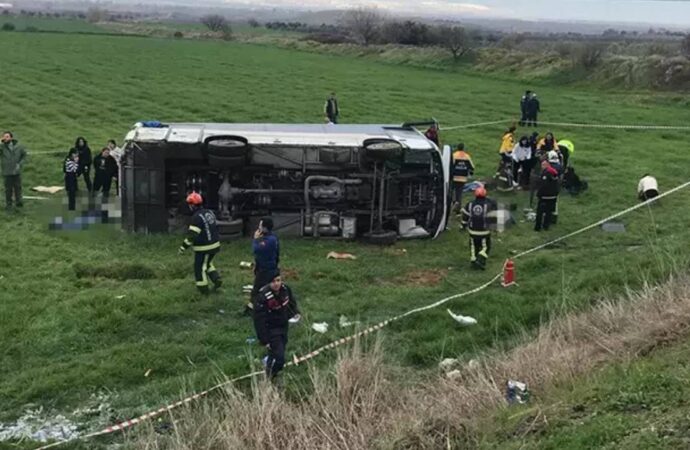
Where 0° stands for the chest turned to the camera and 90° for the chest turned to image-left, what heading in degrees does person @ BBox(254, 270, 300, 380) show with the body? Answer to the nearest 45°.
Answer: approximately 0°

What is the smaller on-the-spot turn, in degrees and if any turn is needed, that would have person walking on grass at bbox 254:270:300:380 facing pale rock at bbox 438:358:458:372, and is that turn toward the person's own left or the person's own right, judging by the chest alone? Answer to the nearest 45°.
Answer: approximately 90° to the person's own left

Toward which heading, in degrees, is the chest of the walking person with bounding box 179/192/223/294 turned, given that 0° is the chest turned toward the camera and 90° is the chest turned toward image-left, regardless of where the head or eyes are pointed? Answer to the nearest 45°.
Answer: approximately 135°

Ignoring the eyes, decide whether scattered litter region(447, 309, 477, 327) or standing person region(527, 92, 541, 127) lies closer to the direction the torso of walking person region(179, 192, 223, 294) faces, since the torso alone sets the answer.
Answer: the standing person

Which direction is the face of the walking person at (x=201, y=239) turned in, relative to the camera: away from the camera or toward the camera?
away from the camera
